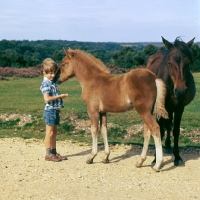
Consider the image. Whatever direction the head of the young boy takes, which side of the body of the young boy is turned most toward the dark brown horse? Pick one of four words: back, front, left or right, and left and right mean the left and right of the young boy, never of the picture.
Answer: front

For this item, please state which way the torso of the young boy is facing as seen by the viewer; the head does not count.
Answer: to the viewer's right

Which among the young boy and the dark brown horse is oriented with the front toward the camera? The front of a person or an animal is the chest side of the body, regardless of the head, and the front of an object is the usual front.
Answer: the dark brown horse

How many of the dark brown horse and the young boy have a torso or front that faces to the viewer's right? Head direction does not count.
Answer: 1

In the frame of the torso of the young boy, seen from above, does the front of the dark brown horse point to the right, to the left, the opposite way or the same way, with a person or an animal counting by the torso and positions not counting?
to the right

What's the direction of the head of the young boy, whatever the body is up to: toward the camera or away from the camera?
toward the camera

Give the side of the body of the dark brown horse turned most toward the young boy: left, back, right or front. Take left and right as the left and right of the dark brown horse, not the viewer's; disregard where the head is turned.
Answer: right

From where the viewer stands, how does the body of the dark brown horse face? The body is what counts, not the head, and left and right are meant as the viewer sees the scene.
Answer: facing the viewer
